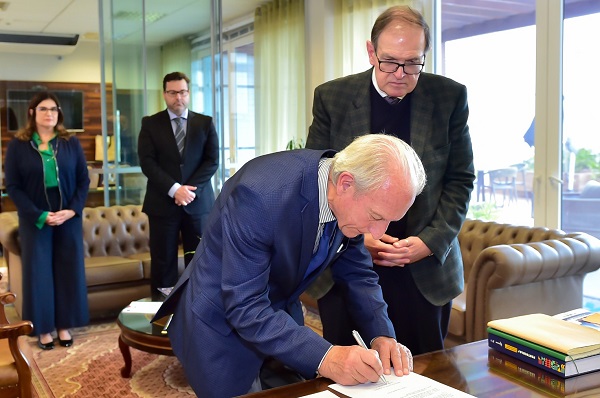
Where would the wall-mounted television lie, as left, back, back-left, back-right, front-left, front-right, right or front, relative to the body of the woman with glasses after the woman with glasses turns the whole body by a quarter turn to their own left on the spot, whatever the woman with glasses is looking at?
left

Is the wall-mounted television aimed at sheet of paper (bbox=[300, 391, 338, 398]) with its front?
yes

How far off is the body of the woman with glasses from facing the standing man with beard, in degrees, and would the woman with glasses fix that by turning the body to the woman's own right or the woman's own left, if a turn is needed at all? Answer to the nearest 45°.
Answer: approximately 90° to the woman's own left

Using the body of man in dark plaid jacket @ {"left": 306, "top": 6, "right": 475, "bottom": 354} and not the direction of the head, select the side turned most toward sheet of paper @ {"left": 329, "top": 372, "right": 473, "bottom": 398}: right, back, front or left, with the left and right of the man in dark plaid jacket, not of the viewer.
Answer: front

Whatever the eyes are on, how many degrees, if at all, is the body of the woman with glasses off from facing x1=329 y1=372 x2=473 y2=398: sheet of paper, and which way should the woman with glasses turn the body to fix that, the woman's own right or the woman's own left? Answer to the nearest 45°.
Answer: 0° — they already face it

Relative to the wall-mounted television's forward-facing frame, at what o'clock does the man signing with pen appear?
The man signing with pen is roughly at 12 o'clock from the wall-mounted television.
